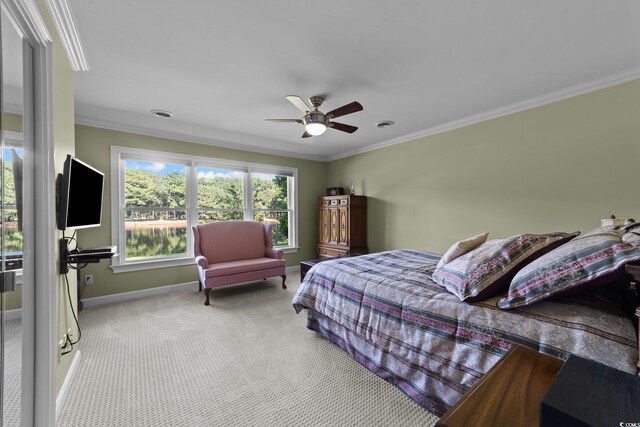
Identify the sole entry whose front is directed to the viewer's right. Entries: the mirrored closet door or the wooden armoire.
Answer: the mirrored closet door

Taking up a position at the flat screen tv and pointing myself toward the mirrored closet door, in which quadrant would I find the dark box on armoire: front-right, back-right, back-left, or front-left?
back-left

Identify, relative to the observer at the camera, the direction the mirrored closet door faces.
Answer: facing to the right of the viewer

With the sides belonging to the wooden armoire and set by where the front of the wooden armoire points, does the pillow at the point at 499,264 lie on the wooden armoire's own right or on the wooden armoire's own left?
on the wooden armoire's own left

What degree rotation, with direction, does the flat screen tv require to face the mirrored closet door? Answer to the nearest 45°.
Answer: approximately 45° to its right

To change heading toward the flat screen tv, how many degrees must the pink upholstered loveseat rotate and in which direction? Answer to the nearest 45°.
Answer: approximately 90° to its right

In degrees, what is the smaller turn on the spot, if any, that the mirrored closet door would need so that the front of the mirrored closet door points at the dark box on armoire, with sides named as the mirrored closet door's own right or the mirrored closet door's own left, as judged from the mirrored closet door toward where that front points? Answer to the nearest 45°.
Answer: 0° — it already faces it

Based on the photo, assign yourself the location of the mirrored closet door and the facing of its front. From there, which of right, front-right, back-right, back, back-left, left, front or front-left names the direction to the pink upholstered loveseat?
front-left

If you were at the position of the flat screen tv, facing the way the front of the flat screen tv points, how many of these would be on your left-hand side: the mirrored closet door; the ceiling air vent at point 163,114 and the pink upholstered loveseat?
2

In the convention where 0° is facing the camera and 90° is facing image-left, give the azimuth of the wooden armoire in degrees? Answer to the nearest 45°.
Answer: approximately 45°

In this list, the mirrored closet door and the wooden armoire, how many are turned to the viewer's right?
1
